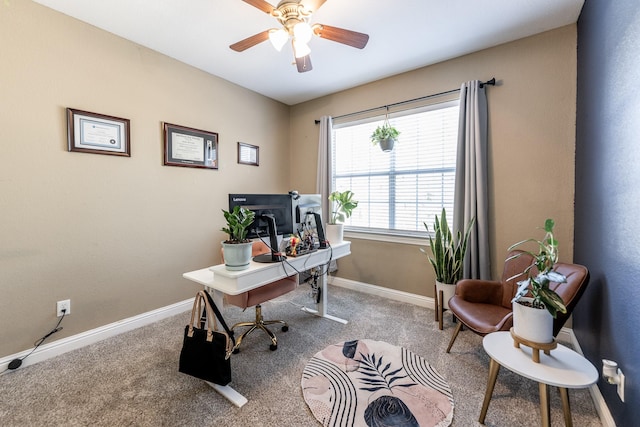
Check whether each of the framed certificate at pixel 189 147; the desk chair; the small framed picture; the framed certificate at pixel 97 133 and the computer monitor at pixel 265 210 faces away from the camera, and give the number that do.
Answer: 1

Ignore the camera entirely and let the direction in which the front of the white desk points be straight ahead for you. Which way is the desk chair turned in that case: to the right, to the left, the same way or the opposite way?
the opposite way

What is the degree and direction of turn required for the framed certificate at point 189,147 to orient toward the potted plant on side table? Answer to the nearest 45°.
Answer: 0° — it already faces it

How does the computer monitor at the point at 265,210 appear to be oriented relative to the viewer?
away from the camera

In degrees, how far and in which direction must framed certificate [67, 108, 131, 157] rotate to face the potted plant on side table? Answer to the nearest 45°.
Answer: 0° — it already faces it

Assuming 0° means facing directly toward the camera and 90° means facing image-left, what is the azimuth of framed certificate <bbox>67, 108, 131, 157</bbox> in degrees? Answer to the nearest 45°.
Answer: approximately 315°

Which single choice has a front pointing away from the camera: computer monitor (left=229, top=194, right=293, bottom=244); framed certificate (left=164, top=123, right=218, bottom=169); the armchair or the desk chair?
the computer monitor

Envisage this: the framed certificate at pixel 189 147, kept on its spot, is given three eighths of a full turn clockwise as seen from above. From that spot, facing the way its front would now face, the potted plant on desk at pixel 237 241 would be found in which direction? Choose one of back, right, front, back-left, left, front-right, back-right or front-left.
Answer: left

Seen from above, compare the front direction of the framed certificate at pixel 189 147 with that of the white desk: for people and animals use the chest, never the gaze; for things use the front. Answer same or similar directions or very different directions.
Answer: very different directions

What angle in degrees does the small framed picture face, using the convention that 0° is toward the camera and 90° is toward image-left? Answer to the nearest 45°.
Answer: approximately 315°

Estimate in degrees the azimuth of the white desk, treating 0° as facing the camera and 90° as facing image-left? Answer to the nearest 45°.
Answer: approximately 135°

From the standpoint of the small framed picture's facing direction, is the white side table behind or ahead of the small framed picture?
ahead
